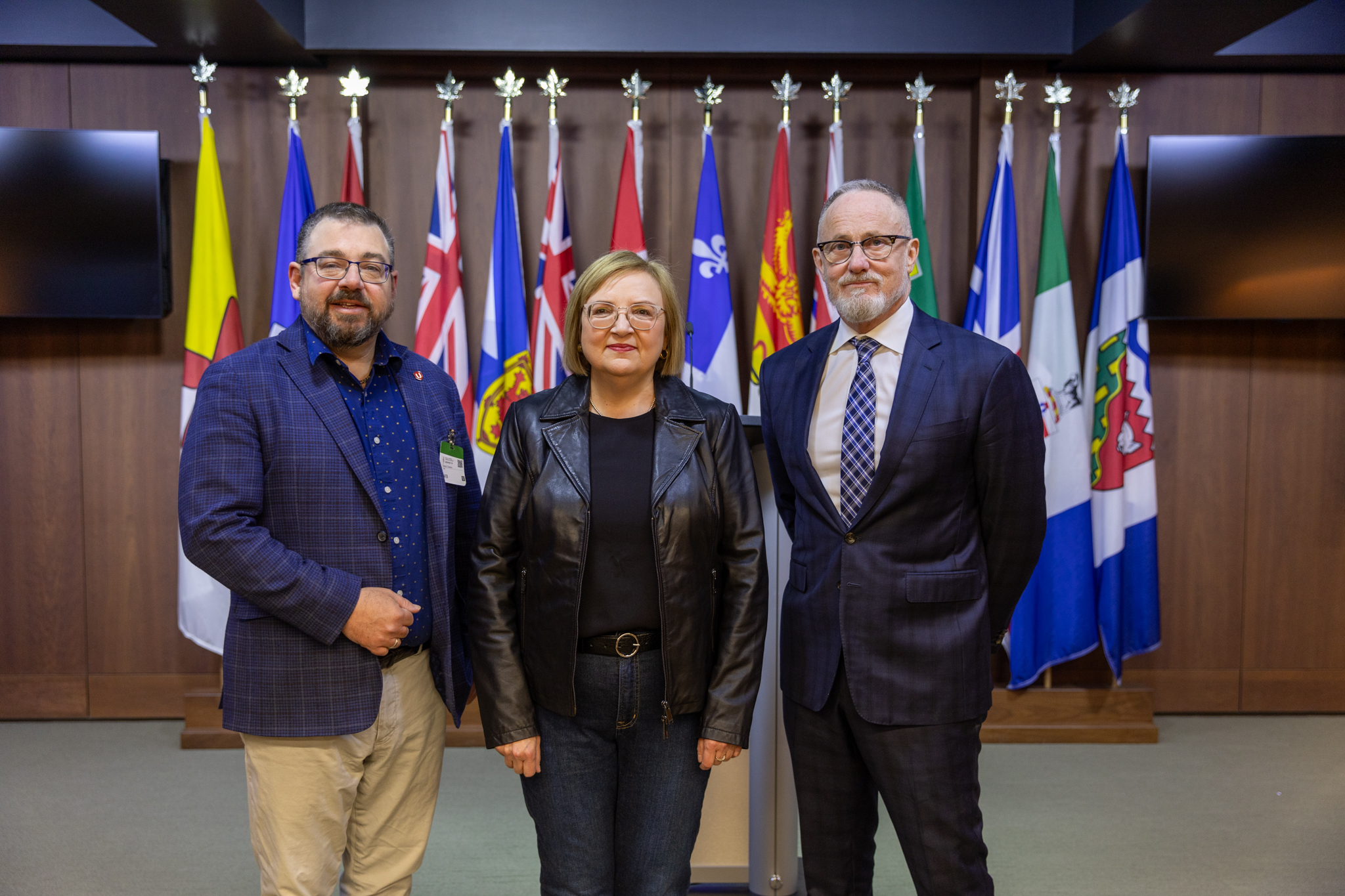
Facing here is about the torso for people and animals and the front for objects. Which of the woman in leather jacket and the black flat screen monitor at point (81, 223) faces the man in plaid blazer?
the black flat screen monitor

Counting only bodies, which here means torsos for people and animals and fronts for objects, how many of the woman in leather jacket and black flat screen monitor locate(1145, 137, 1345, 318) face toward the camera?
2

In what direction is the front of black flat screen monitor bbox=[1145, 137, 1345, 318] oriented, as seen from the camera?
facing the viewer

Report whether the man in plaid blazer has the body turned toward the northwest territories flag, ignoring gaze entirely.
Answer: no

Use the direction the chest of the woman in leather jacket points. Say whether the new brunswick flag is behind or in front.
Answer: behind

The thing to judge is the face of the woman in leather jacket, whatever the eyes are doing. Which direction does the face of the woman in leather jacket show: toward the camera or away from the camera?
toward the camera

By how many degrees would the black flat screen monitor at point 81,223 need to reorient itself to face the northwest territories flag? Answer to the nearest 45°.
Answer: approximately 45° to its left

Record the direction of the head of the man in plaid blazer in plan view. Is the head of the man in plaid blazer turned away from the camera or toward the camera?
toward the camera

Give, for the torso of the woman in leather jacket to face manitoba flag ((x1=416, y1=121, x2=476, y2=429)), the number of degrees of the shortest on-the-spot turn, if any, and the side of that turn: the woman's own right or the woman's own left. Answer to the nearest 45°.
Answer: approximately 180°

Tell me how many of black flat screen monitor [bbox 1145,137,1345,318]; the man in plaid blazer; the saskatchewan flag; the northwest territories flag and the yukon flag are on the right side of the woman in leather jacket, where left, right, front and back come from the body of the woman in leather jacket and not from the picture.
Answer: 1

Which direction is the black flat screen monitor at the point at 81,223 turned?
toward the camera

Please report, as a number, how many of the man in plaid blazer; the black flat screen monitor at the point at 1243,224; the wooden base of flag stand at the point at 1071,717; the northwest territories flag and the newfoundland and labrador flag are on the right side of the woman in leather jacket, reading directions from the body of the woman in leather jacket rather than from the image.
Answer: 1

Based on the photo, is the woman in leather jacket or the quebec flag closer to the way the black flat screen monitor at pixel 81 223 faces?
the woman in leather jacket

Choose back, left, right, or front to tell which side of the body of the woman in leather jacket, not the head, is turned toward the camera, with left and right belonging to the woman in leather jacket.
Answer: front

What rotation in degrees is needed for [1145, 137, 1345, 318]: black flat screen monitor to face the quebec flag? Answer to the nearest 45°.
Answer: approximately 45° to its right

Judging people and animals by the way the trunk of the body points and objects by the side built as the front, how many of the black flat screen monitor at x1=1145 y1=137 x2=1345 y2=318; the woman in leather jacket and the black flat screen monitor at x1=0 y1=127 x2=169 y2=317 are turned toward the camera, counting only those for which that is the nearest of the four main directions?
3

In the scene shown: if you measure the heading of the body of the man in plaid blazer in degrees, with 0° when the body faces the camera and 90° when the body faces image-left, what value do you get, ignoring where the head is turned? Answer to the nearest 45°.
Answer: approximately 315°

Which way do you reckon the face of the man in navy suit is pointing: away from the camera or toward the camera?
toward the camera

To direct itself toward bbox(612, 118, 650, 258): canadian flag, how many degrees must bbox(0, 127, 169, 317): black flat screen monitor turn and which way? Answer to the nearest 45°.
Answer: approximately 45° to its left
